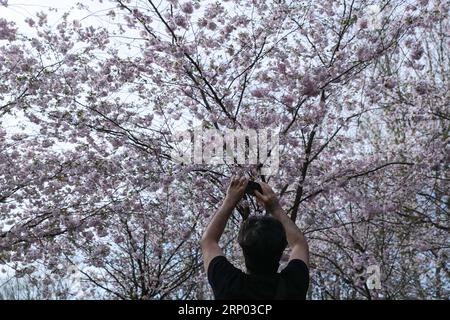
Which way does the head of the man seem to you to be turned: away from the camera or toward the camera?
away from the camera

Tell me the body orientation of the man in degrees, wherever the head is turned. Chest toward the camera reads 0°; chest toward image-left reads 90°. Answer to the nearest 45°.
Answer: approximately 180°
